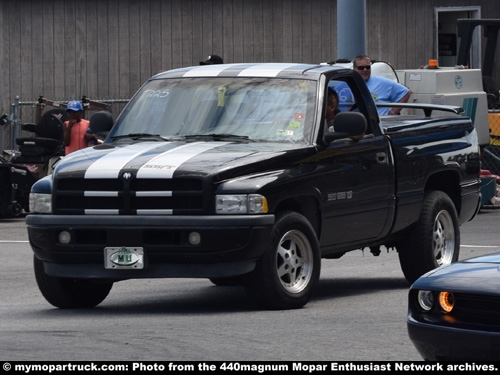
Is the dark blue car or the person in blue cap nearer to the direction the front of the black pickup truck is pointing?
the dark blue car

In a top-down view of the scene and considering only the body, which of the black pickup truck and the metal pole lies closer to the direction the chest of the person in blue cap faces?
the black pickup truck

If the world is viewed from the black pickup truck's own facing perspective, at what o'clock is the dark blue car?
The dark blue car is roughly at 10 o'clock from the black pickup truck.

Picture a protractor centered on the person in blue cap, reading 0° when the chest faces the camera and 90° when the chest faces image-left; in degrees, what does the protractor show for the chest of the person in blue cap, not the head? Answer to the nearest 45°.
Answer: approximately 0°

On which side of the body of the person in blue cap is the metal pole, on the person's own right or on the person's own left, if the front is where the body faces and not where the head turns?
on the person's own left

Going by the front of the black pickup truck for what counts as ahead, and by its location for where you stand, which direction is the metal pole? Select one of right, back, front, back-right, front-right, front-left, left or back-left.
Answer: back-right

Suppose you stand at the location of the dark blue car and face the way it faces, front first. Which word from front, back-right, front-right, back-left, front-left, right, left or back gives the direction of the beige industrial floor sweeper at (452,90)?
back-right

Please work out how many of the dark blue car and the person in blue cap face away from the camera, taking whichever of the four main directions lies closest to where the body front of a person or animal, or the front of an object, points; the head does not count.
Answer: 0
